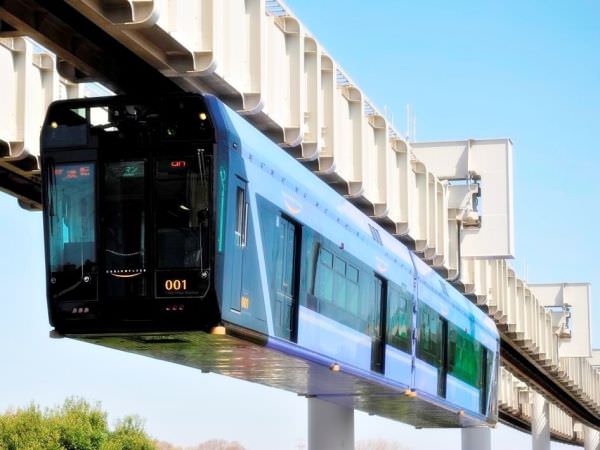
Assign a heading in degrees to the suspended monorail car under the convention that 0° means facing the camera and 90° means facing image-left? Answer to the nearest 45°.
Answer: approximately 45°

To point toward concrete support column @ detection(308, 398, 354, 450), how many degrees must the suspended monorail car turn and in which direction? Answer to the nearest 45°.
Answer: approximately 135° to its right

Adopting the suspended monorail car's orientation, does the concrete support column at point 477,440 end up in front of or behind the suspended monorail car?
behind
